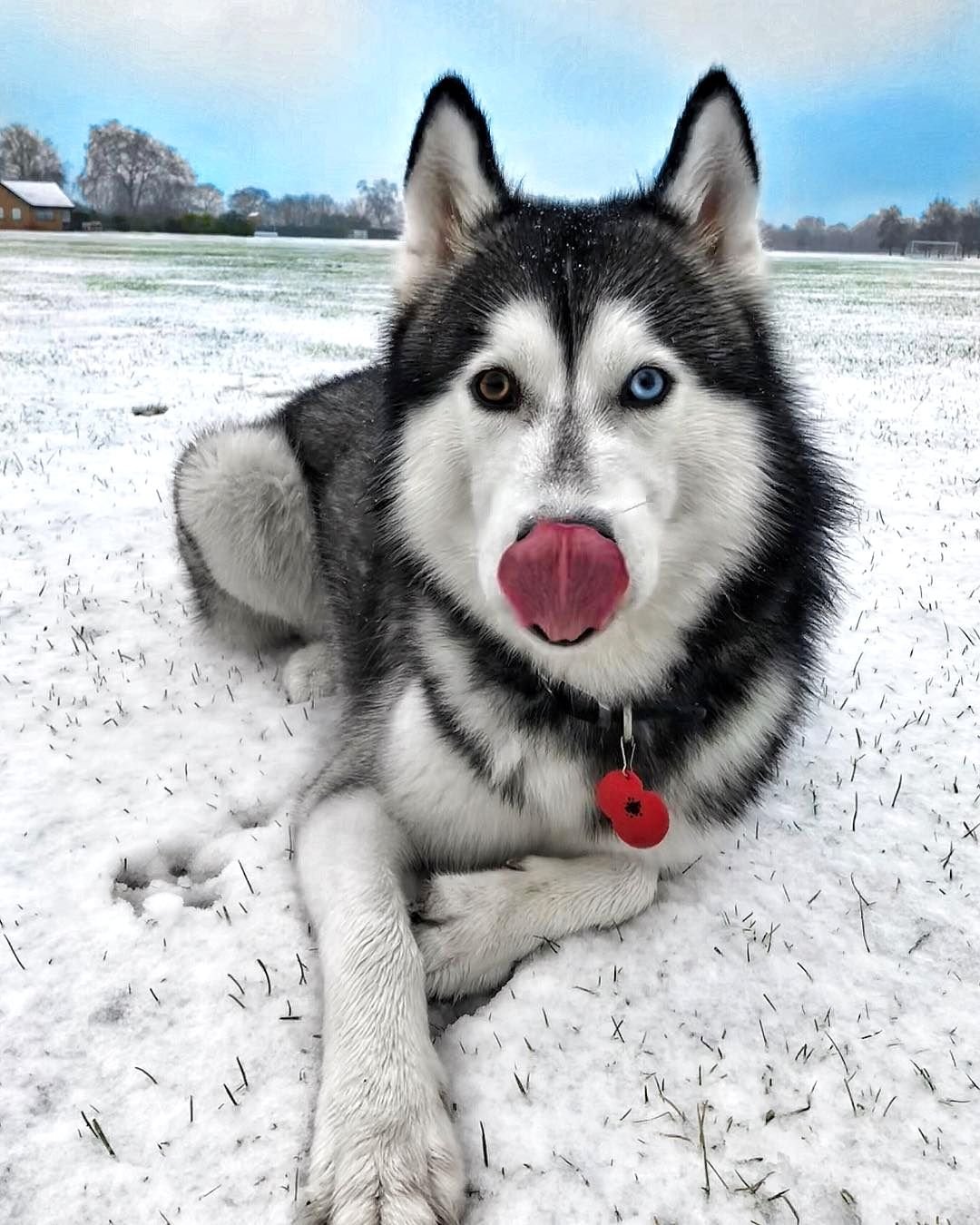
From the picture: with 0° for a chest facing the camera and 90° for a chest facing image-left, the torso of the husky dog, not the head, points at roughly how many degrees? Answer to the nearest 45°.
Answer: approximately 0°
